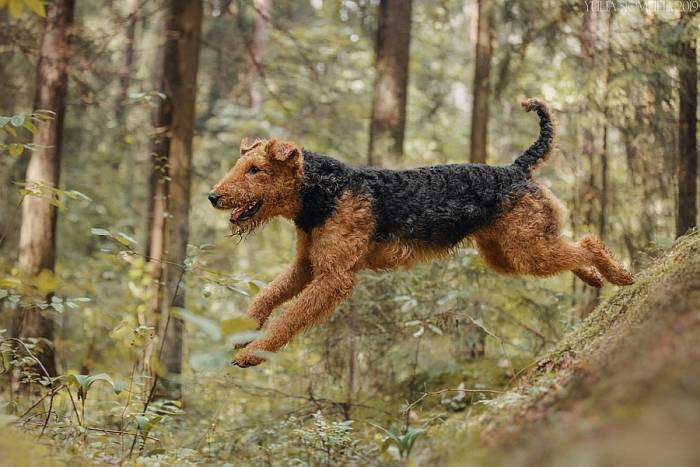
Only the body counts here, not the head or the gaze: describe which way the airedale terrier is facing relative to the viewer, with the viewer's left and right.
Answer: facing to the left of the viewer

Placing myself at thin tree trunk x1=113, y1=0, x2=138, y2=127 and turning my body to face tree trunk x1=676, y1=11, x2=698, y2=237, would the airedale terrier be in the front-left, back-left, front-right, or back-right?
front-right

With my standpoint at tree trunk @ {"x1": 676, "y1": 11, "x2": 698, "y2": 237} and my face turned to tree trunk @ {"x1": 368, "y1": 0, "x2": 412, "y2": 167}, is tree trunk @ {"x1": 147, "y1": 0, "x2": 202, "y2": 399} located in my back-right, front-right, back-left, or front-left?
front-left

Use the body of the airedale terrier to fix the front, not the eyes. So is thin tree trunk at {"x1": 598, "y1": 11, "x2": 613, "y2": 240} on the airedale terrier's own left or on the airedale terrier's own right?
on the airedale terrier's own right

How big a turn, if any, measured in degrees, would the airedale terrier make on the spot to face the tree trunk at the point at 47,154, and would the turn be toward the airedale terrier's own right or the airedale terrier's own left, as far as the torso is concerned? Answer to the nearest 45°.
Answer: approximately 45° to the airedale terrier's own right

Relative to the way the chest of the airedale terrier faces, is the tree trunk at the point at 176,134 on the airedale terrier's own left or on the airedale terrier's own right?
on the airedale terrier's own right

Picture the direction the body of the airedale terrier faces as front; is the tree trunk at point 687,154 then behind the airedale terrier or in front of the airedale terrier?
behind

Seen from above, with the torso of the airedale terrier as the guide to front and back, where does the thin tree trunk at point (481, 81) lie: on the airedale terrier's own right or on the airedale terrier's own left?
on the airedale terrier's own right

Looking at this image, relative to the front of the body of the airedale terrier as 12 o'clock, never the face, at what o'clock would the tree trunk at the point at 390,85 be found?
The tree trunk is roughly at 3 o'clock from the airedale terrier.

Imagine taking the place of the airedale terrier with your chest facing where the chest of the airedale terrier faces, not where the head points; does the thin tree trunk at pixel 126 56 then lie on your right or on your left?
on your right
